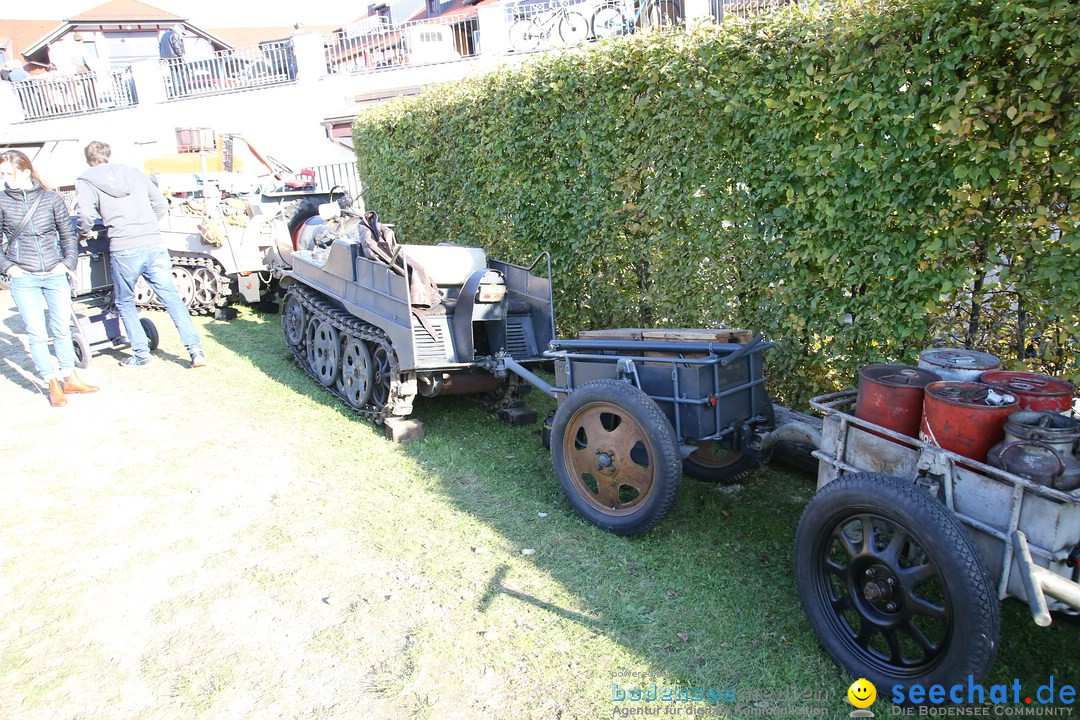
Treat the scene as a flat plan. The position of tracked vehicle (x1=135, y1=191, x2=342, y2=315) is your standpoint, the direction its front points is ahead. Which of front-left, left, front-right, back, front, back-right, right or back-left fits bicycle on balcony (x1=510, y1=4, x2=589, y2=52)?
right

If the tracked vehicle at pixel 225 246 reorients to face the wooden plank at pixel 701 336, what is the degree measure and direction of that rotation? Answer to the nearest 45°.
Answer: approximately 135° to its left

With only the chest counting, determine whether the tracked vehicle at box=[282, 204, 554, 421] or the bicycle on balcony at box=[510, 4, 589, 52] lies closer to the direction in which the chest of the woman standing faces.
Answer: the tracked vehicle

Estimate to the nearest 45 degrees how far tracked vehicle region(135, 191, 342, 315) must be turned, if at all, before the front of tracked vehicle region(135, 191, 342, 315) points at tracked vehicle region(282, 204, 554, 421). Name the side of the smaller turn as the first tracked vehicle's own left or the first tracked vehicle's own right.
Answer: approximately 135° to the first tracked vehicle's own left

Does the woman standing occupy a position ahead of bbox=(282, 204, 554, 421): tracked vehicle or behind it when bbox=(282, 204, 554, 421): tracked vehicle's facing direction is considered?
ahead

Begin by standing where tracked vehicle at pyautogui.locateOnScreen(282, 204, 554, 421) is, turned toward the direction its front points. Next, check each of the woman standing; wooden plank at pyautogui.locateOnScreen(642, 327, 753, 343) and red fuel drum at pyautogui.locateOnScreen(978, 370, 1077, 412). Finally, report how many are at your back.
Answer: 2

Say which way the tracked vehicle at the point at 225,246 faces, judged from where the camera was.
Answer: facing away from the viewer and to the left of the viewer

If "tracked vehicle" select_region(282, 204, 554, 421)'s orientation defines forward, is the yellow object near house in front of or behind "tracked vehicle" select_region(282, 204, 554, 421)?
in front

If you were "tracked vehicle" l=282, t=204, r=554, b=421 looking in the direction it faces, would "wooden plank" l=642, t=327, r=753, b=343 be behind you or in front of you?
behind

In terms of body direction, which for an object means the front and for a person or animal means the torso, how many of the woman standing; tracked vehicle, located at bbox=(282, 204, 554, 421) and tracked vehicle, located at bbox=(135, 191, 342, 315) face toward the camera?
1

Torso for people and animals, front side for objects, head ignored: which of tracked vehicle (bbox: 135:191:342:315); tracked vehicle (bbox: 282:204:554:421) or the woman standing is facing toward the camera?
the woman standing

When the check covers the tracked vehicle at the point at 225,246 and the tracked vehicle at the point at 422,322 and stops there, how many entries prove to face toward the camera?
0

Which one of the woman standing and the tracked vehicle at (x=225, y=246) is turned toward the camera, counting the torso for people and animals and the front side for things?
the woman standing

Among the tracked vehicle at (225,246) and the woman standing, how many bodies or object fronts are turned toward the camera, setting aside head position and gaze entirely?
1

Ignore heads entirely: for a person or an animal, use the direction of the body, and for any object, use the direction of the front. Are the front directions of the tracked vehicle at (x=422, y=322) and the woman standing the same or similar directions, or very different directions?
very different directions

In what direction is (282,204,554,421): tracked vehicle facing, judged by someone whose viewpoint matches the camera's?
facing away from the viewer and to the left of the viewer

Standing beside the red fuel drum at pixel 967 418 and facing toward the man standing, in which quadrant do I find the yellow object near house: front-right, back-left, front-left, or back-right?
front-right

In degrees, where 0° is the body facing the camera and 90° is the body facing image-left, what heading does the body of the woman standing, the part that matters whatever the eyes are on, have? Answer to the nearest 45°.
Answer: approximately 0°
